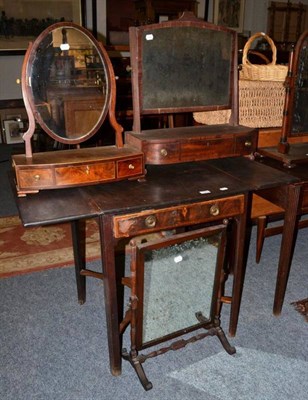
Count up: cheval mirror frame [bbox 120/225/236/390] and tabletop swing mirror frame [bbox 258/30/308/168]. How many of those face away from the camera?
0

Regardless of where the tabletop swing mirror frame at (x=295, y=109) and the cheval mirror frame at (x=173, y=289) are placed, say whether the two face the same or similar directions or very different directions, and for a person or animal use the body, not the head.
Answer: same or similar directions

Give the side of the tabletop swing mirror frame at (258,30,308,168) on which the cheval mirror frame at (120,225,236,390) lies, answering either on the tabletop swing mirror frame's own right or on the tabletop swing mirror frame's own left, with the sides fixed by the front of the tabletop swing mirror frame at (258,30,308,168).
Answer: on the tabletop swing mirror frame's own right

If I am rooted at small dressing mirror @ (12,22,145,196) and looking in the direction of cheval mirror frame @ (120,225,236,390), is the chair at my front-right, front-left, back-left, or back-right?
front-left

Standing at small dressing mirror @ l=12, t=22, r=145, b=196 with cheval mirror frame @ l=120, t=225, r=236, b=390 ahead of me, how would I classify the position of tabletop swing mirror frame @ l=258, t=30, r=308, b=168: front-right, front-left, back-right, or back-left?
front-left

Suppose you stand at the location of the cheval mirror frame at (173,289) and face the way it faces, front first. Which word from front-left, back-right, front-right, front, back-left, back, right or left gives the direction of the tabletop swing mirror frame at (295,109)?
left

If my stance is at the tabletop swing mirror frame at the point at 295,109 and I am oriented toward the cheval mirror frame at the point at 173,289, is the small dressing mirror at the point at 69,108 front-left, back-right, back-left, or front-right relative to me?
front-right

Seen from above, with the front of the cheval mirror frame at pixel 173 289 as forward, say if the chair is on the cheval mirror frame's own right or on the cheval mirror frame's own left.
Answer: on the cheval mirror frame's own left

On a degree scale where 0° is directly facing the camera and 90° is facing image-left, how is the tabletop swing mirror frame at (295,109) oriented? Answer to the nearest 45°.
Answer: approximately 315°

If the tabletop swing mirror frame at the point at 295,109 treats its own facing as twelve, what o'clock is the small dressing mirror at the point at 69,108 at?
The small dressing mirror is roughly at 3 o'clock from the tabletop swing mirror frame.

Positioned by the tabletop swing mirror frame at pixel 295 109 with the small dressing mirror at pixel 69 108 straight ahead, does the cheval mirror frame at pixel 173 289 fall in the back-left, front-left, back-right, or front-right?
front-left
